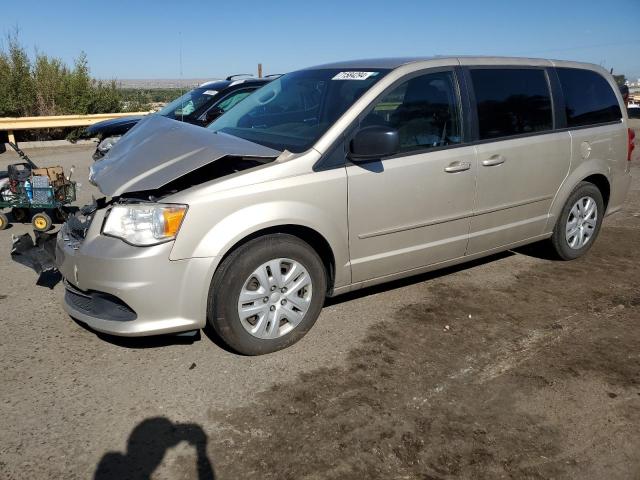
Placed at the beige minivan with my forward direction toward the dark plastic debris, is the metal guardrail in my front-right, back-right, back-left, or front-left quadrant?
front-right

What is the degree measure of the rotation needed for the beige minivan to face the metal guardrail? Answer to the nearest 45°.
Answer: approximately 90° to its right

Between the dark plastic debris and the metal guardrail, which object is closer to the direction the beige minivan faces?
the dark plastic debris

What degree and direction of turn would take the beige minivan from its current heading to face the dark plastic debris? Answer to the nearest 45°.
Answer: approximately 45° to its right

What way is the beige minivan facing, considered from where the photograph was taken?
facing the viewer and to the left of the viewer

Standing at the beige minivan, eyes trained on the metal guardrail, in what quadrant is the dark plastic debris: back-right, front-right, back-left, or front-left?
front-left
